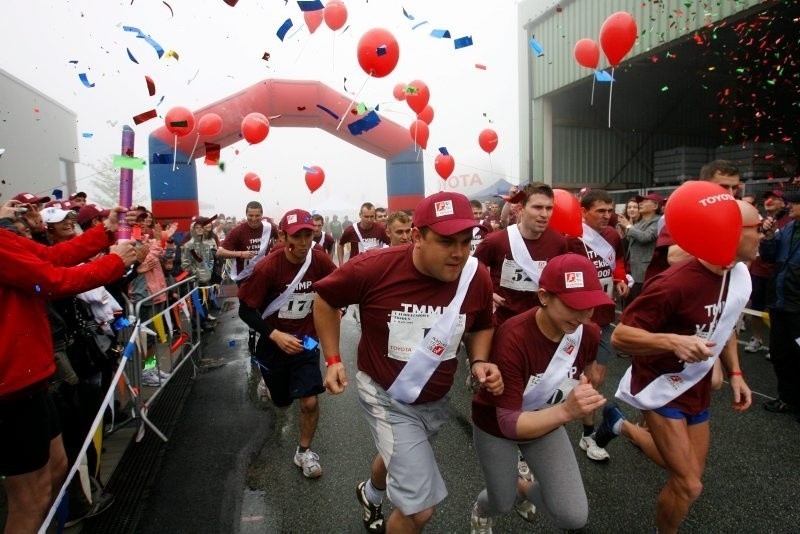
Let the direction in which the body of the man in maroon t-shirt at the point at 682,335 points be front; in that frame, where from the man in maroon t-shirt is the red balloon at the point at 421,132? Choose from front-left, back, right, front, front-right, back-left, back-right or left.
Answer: back

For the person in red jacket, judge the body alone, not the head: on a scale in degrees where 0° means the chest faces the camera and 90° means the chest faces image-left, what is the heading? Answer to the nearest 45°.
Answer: approximately 270°

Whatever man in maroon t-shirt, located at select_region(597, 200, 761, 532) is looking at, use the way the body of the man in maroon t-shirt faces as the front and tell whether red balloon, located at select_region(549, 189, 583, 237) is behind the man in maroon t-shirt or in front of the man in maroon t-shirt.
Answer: behind

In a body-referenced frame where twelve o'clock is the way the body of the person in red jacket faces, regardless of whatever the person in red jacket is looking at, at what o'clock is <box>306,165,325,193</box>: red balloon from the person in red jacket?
The red balloon is roughly at 10 o'clock from the person in red jacket.

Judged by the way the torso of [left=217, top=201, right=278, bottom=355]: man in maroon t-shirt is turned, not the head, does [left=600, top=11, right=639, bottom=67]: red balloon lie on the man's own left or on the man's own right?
on the man's own left

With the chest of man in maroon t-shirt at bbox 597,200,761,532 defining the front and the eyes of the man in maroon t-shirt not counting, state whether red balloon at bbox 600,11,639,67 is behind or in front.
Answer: behind

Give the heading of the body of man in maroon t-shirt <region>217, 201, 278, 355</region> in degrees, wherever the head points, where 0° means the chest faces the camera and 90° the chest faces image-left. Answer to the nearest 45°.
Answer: approximately 0°

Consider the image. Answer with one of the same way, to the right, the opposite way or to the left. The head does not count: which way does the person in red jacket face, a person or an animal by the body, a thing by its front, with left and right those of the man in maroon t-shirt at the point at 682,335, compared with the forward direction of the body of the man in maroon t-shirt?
to the left

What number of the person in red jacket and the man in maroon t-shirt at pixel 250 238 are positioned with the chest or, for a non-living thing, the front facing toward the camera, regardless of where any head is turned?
1

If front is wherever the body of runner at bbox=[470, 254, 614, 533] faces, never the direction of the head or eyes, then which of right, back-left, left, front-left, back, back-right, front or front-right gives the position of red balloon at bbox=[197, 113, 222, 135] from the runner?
back

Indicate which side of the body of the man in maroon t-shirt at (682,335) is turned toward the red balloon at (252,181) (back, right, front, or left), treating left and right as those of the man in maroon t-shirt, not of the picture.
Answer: back
